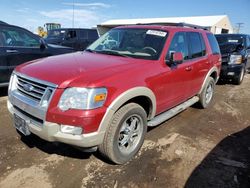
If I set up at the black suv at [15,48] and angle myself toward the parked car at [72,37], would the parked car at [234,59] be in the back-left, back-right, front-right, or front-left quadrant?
front-right

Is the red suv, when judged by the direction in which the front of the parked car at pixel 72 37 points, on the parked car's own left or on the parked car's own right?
on the parked car's own left

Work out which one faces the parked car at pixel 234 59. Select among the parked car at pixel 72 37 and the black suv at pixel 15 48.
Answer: the black suv

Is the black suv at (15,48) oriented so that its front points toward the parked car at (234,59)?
yes

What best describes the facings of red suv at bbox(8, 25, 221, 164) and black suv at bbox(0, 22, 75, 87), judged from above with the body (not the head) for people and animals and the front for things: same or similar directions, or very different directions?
very different directions

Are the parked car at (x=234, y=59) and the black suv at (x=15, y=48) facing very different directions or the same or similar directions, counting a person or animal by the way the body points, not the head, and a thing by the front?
very different directions

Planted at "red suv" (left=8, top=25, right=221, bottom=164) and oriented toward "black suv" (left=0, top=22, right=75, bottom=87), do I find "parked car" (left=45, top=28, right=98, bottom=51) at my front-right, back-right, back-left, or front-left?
front-right

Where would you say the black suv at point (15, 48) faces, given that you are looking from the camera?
facing to the right of the viewer

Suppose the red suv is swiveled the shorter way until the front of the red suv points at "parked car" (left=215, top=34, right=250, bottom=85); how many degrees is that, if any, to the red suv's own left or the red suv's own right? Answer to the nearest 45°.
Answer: approximately 180°

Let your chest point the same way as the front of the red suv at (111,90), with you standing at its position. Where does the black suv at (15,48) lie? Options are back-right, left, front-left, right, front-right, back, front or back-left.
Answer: right

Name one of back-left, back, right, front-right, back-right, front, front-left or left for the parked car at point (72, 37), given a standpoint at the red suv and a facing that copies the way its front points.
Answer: back-right
